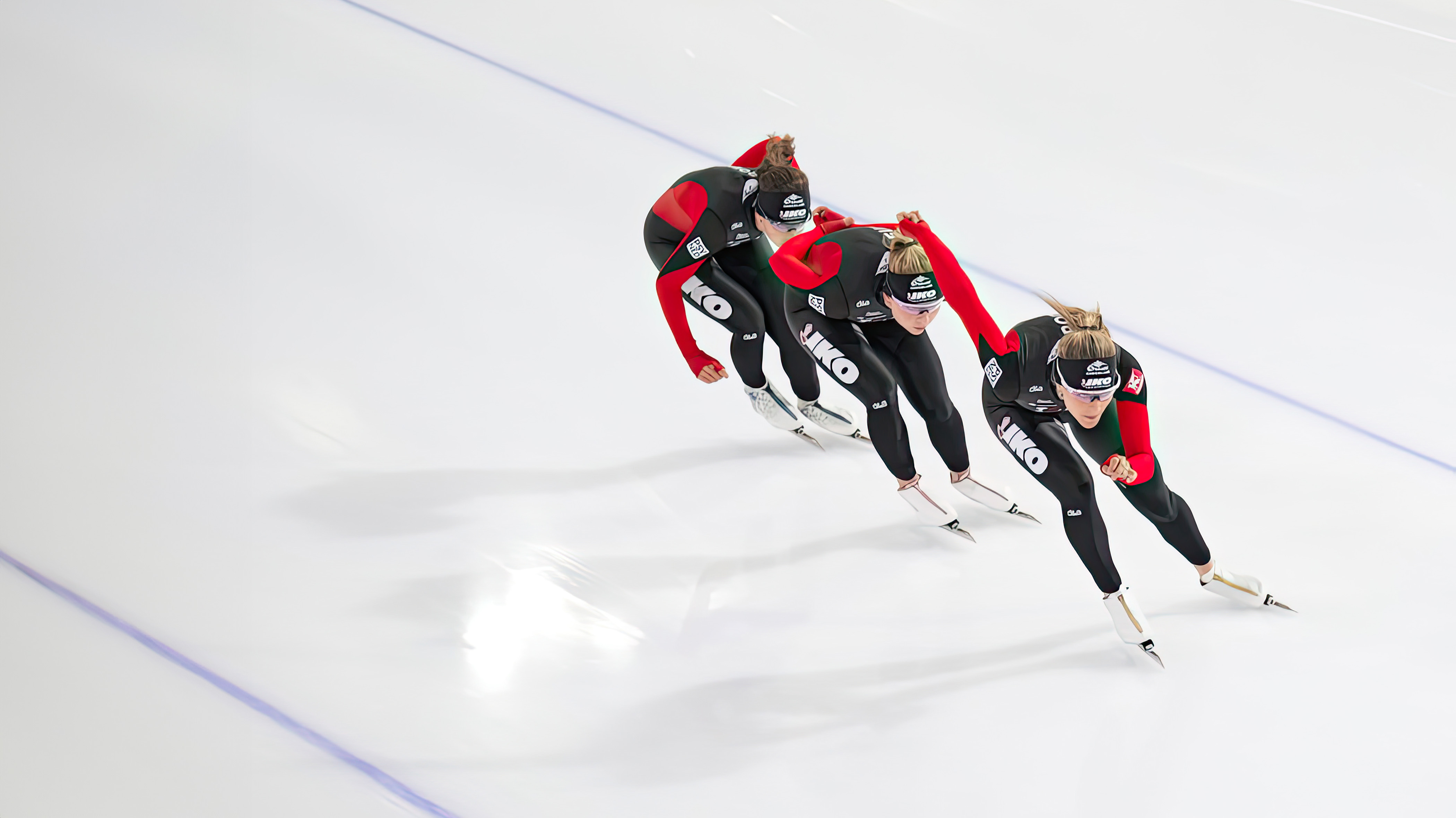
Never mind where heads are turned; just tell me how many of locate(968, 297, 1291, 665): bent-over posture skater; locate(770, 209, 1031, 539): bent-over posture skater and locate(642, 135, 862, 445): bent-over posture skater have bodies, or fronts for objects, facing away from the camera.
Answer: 0

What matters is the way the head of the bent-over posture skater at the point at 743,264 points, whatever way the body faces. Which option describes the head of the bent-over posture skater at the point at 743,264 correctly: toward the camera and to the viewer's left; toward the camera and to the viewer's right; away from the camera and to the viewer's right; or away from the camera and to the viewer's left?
toward the camera and to the viewer's right

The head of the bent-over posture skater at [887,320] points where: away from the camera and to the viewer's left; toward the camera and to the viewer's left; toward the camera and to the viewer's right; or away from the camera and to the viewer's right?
toward the camera and to the viewer's right

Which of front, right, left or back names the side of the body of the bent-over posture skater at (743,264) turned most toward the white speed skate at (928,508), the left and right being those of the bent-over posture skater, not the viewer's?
front

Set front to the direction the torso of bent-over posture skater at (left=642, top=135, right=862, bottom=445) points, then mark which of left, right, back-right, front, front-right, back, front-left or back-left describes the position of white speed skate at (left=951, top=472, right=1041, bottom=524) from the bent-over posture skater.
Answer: front-left
